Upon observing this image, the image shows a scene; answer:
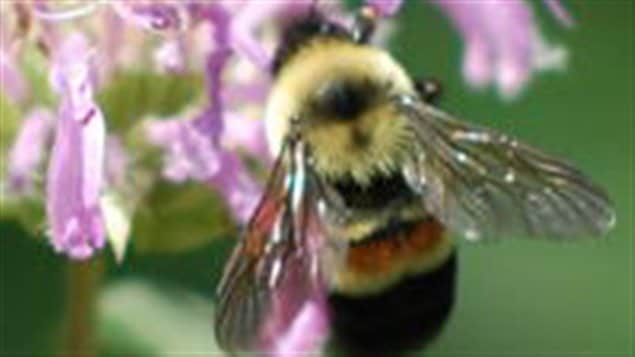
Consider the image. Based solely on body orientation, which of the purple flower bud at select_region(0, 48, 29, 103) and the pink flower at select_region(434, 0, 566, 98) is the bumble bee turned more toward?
the pink flower

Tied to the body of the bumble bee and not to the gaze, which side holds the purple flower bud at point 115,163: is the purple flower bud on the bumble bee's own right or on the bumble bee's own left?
on the bumble bee's own left

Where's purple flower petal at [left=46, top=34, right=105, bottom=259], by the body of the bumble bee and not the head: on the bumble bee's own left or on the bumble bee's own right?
on the bumble bee's own left

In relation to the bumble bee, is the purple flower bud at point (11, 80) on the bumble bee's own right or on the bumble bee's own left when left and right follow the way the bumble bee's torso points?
on the bumble bee's own left

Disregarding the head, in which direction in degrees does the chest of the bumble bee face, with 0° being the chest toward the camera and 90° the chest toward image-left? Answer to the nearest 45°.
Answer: approximately 180°
